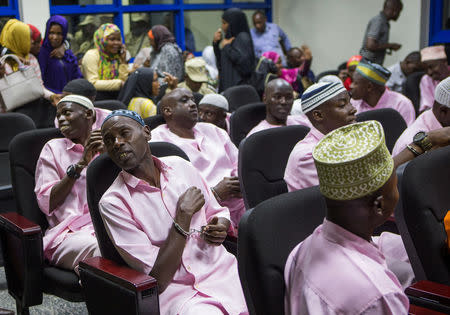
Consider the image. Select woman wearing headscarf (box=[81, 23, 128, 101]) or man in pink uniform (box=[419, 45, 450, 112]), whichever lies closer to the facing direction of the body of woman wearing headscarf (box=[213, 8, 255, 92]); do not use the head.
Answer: the woman wearing headscarf

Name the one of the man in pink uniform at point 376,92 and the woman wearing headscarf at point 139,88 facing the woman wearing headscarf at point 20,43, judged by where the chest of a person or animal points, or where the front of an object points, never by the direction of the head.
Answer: the man in pink uniform
